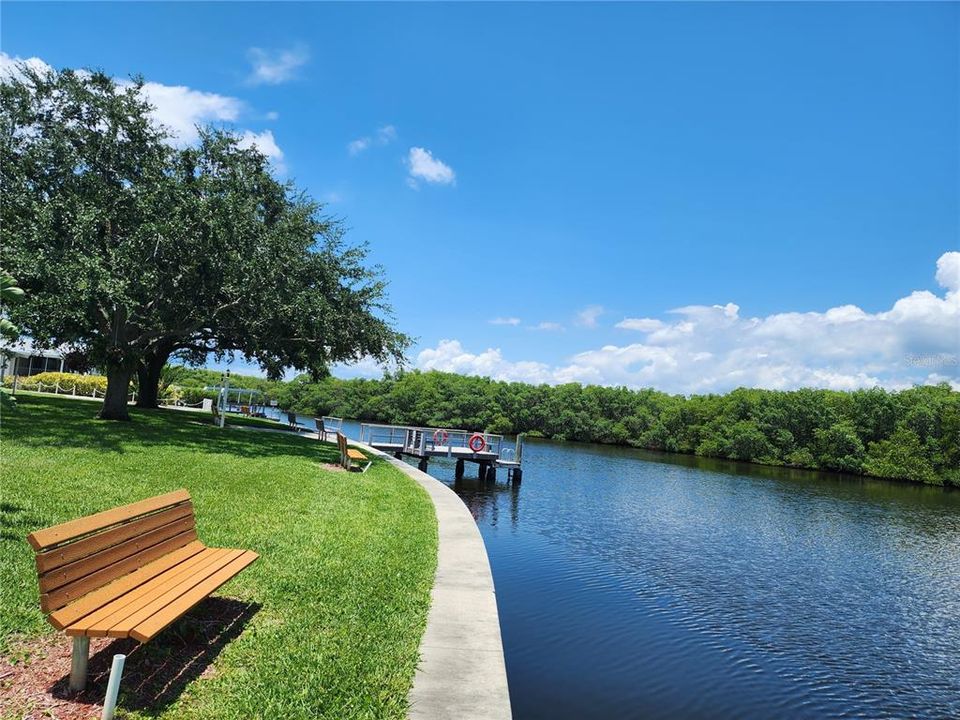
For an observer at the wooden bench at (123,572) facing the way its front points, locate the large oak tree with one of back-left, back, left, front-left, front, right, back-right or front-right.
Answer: back-left

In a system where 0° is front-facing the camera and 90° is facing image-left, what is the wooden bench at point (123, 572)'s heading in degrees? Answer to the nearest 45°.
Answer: approximately 315°

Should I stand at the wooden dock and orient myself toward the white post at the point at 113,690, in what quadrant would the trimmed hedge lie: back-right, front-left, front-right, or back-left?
back-right

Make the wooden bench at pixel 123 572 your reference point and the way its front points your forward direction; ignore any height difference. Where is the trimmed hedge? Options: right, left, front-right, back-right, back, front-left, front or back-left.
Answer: back-left

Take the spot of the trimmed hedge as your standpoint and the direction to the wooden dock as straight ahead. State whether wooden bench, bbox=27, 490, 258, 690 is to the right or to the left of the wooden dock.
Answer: right

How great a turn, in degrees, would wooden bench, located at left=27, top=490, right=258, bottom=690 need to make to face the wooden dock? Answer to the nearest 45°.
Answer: approximately 90° to its left

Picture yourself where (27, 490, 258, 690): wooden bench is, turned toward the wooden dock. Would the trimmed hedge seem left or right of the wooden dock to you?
left
